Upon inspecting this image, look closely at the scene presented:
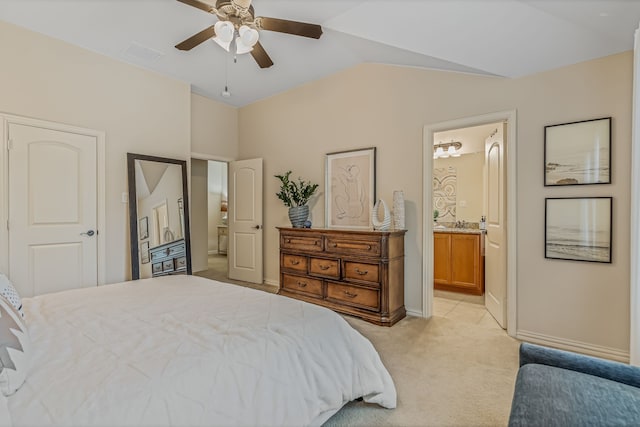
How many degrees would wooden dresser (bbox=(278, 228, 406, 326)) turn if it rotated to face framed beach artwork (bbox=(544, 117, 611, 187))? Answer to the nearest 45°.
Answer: approximately 135° to its left

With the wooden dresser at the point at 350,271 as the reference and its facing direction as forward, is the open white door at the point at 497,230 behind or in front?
behind

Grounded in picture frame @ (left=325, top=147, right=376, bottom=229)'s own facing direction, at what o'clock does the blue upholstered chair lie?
The blue upholstered chair is roughly at 10 o'clock from the picture frame.

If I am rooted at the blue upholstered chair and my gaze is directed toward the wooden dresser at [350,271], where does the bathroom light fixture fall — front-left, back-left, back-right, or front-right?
front-right

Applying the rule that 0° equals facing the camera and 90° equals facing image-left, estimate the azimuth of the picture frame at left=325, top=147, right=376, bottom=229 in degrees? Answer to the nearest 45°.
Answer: approximately 45°

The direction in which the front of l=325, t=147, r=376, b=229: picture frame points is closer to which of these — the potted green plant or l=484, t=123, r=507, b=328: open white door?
the potted green plant

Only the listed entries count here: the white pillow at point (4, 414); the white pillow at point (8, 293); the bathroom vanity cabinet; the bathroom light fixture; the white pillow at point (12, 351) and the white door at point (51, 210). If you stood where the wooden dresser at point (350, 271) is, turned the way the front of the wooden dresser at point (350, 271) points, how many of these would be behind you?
2

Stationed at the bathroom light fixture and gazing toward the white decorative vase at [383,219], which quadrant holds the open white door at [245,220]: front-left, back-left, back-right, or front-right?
front-right

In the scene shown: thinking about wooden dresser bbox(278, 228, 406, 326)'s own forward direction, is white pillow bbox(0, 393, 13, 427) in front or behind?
in front

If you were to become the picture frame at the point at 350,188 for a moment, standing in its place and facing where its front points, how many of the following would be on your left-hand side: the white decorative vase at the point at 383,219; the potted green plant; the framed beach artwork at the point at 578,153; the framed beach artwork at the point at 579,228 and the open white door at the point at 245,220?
3

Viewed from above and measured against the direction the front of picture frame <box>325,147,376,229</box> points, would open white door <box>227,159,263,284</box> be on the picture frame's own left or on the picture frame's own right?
on the picture frame's own right

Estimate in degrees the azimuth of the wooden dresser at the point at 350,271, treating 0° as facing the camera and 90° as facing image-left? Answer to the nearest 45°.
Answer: approximately 45°

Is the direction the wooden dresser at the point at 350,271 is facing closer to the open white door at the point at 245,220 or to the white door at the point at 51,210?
the white door

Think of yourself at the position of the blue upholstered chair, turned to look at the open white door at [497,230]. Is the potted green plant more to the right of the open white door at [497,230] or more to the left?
left

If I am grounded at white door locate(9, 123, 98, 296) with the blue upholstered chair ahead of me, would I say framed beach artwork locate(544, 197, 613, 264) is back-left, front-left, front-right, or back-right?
front-left

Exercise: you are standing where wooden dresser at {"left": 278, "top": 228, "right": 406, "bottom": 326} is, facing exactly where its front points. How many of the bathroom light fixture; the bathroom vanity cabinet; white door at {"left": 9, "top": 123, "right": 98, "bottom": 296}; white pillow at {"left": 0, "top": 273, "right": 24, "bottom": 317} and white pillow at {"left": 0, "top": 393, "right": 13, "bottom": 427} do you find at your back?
2

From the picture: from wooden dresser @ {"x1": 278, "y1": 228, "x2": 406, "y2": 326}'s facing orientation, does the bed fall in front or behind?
in front

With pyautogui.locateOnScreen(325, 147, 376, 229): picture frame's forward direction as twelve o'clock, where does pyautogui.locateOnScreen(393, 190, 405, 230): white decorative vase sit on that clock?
The white decorative vase is roughly at 9 o'clock from the picture frame.

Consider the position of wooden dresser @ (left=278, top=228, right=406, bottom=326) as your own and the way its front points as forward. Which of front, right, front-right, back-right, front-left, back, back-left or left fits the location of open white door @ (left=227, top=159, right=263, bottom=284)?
right
